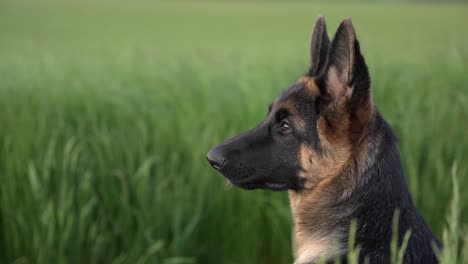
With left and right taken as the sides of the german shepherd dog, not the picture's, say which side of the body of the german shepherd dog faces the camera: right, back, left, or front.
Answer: left
